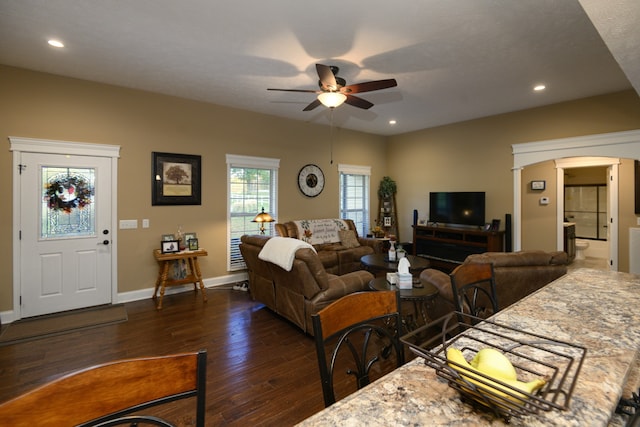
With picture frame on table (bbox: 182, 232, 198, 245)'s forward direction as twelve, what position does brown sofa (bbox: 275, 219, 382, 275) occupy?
The brown sofa is roughly at 9 o'clock from the picture frame on table.

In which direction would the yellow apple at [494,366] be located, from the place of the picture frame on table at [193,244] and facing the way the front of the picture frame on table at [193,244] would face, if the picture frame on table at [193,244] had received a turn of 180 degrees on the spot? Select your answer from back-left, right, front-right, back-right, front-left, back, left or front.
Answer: back

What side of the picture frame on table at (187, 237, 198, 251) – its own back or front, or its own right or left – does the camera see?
front

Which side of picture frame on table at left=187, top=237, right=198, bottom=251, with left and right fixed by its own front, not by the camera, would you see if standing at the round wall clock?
left

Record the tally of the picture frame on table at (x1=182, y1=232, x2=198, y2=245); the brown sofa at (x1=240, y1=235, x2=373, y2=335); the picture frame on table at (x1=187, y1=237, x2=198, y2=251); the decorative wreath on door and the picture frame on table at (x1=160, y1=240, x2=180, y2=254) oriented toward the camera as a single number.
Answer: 4

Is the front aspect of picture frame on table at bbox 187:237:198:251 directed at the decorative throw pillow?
no

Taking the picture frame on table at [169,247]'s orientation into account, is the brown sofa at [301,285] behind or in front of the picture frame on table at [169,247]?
in front

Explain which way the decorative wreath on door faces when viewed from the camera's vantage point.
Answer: facing the viewer

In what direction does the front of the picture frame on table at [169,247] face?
toward the camera

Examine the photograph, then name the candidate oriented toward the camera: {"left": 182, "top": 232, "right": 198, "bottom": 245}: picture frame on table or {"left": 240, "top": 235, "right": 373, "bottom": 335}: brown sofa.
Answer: the picture frame on table

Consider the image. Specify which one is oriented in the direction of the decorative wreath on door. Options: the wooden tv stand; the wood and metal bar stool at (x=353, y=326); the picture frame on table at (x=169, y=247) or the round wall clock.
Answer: the wooden tv stand

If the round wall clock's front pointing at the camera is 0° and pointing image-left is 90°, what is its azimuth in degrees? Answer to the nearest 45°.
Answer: approximately 315°

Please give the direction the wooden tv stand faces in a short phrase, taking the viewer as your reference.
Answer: facing the viewer and to the left of the viewer

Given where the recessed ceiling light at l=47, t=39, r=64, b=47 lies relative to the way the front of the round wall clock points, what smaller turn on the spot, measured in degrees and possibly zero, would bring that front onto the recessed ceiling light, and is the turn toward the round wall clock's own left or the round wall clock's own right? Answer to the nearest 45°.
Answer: approximately 90° to the round wall clock's own right

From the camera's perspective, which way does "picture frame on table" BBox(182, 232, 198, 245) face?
toward the camera

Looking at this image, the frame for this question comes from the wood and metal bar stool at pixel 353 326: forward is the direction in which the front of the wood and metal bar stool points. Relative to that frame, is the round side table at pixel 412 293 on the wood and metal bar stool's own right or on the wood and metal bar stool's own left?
on the wood and metal bar stool's own left

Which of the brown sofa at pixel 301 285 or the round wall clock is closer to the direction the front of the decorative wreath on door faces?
the brown sofa
